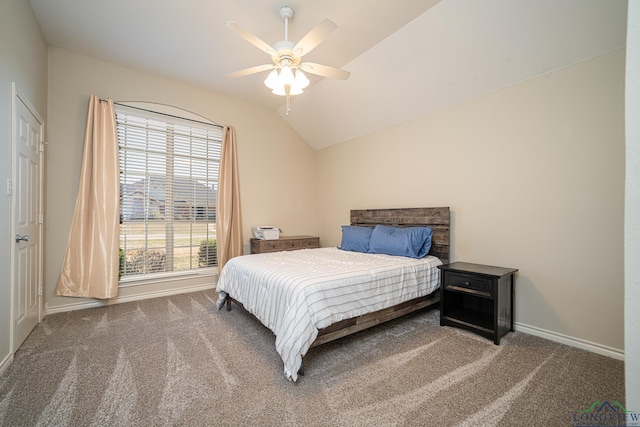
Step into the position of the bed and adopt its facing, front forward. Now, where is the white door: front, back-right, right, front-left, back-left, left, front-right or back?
front-right

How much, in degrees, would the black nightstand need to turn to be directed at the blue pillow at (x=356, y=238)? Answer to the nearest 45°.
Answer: approximately 45° to its right

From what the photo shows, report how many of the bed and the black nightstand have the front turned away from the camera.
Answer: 0

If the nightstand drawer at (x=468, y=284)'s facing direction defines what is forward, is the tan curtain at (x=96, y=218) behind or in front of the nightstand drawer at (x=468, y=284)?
in front

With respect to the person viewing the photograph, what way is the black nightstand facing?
facing the viewer and to the left of the viewer

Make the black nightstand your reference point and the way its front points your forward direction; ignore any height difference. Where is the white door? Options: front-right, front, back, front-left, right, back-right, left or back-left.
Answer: front

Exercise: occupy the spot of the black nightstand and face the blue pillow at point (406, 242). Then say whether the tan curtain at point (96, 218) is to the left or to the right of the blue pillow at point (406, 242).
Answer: left
